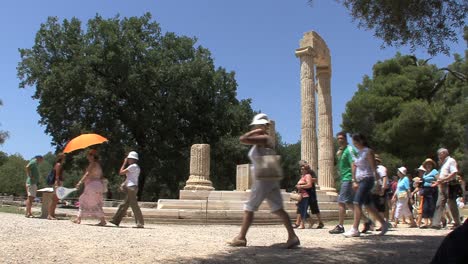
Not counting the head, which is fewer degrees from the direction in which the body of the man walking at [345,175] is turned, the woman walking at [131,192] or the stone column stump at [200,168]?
the woman walking

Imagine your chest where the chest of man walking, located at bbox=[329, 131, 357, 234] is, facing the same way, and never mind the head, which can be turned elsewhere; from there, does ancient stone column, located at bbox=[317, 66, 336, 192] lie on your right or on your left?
on your right

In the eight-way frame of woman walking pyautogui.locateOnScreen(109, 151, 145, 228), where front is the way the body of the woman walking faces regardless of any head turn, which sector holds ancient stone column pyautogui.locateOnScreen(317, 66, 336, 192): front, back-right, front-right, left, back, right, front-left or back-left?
back-right

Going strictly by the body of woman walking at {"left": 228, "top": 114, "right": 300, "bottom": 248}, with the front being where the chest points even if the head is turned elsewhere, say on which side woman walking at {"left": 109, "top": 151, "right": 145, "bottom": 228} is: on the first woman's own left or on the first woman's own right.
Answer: on the first woman's own right

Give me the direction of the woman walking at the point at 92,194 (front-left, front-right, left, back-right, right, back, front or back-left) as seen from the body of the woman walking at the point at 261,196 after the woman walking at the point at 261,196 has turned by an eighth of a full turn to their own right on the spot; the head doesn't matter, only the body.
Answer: front

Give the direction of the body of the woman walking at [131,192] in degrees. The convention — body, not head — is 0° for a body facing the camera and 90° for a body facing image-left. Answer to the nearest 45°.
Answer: approximately 90°

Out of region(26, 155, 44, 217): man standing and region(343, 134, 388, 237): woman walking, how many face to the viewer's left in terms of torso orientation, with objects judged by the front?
1

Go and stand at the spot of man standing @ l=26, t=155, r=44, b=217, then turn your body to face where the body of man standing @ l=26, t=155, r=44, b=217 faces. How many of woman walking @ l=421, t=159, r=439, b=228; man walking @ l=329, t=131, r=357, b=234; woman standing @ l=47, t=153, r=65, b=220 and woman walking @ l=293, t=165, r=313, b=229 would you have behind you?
0

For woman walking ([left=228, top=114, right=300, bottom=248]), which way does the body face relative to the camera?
to the viewer's left

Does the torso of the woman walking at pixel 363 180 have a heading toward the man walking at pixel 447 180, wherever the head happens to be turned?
no

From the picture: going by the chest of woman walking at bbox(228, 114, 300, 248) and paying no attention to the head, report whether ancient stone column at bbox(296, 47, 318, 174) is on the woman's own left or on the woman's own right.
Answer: on the woman's own right

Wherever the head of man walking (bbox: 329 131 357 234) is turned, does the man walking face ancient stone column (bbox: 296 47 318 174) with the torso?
no

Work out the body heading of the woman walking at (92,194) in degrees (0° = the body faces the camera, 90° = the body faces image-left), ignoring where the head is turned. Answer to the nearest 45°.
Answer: approximately 90°

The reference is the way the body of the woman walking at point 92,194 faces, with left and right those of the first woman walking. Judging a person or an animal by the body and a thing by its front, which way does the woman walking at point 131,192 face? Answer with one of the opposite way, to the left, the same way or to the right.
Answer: the same way
